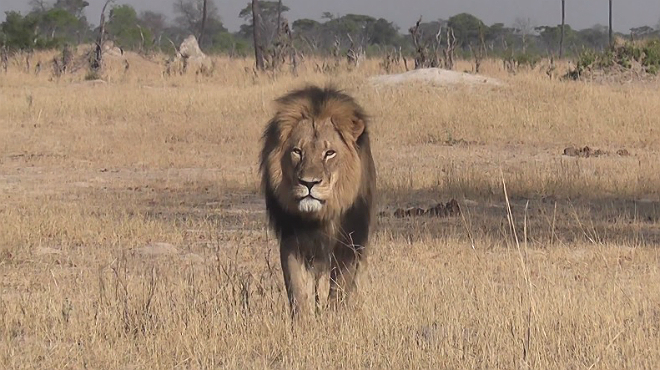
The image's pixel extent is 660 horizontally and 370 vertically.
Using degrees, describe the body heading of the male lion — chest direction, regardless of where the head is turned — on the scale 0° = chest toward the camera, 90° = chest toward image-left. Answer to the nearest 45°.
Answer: approximately 0°

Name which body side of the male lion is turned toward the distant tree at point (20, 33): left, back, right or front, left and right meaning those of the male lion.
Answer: back
